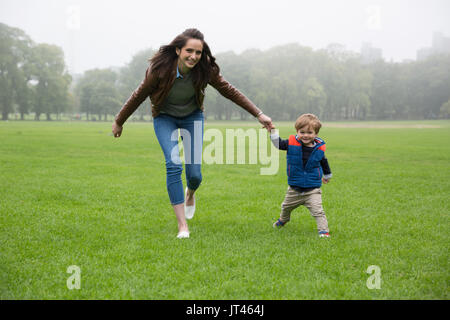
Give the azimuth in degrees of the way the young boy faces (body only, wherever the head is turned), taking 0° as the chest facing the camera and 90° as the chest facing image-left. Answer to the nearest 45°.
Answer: approximately 0°

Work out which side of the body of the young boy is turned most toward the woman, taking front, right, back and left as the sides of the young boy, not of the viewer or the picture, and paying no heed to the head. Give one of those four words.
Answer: right

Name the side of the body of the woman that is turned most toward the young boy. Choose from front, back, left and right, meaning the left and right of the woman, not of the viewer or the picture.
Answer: left

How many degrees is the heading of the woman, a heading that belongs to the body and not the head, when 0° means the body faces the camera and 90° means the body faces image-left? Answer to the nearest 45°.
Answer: approximately 0°

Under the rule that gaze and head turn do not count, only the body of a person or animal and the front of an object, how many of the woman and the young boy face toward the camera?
2
